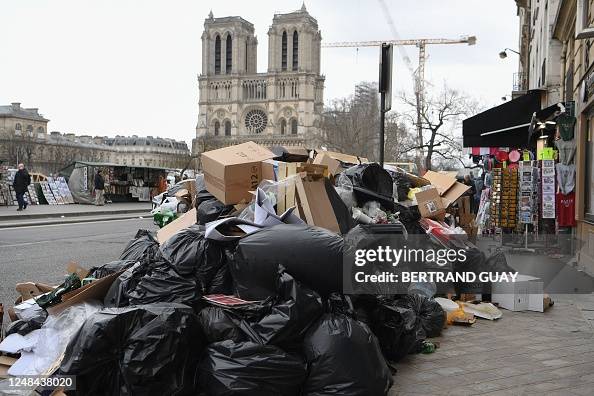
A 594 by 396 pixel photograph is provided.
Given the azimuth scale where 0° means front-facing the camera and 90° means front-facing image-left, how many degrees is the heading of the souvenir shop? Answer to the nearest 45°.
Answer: approximately 45°

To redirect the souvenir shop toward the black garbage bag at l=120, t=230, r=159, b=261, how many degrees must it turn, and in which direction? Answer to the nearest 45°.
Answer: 0° — it already faces it

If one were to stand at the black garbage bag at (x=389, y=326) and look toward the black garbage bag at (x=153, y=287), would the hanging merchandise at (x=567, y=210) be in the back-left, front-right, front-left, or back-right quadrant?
back-right

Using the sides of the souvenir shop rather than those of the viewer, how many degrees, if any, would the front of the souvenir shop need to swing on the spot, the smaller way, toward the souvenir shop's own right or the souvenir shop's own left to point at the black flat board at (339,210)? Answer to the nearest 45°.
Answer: approximately 45° to the souvenir shop's own left
